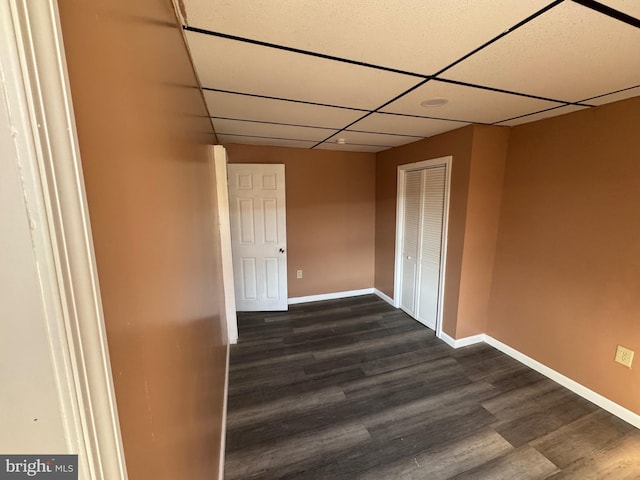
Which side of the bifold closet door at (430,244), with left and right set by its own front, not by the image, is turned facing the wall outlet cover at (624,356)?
left

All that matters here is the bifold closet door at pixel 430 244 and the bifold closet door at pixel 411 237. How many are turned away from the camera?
0

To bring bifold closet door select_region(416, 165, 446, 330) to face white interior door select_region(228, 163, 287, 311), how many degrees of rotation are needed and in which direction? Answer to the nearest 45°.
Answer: approximately 45° to its right

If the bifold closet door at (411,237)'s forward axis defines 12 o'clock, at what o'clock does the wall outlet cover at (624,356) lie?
The wall outlet cover is roughly at 9 o'clock from the bifold closet door.

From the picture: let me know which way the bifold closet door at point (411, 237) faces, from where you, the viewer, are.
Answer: facing the viewer and to the left of the viewer

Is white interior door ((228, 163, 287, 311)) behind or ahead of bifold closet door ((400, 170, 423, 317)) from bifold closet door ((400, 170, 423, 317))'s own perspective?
ahead

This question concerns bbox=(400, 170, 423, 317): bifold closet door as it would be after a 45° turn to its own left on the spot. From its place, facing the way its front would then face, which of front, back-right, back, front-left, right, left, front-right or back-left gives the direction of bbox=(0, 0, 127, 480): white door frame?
front

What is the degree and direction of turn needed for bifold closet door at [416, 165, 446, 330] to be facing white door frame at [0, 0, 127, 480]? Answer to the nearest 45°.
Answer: approximately 45° to its left

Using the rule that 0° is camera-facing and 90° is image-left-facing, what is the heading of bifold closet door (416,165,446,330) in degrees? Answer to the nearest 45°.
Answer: approximately 45°

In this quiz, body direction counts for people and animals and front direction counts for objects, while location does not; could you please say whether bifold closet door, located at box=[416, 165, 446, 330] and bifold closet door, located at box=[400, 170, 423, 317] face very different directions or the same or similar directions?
same or similar directions

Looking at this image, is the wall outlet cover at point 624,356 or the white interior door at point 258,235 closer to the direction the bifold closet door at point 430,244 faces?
the white interior door
